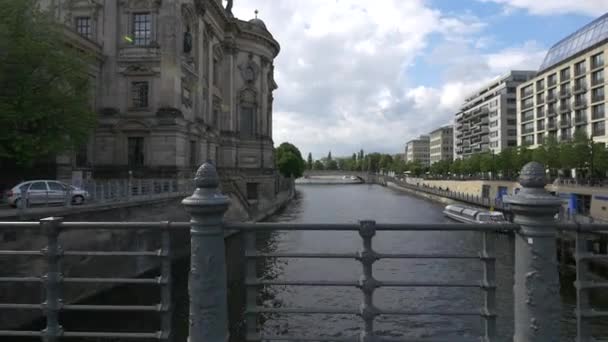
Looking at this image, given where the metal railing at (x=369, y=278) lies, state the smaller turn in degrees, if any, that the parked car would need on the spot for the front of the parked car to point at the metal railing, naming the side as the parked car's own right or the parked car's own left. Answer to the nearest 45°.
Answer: approximately 90° to the parked car's own right

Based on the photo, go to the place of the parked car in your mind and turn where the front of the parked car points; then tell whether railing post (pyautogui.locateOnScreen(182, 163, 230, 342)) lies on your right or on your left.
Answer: on your right

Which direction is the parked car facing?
to the viewer's right

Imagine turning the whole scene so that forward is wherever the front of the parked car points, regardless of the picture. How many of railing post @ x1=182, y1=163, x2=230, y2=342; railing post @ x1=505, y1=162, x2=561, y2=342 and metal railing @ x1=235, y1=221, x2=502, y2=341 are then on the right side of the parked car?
3

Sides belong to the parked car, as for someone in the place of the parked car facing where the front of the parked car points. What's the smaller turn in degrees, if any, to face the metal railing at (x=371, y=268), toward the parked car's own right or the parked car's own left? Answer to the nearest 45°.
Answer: approximately 90° to the parked car's own right
